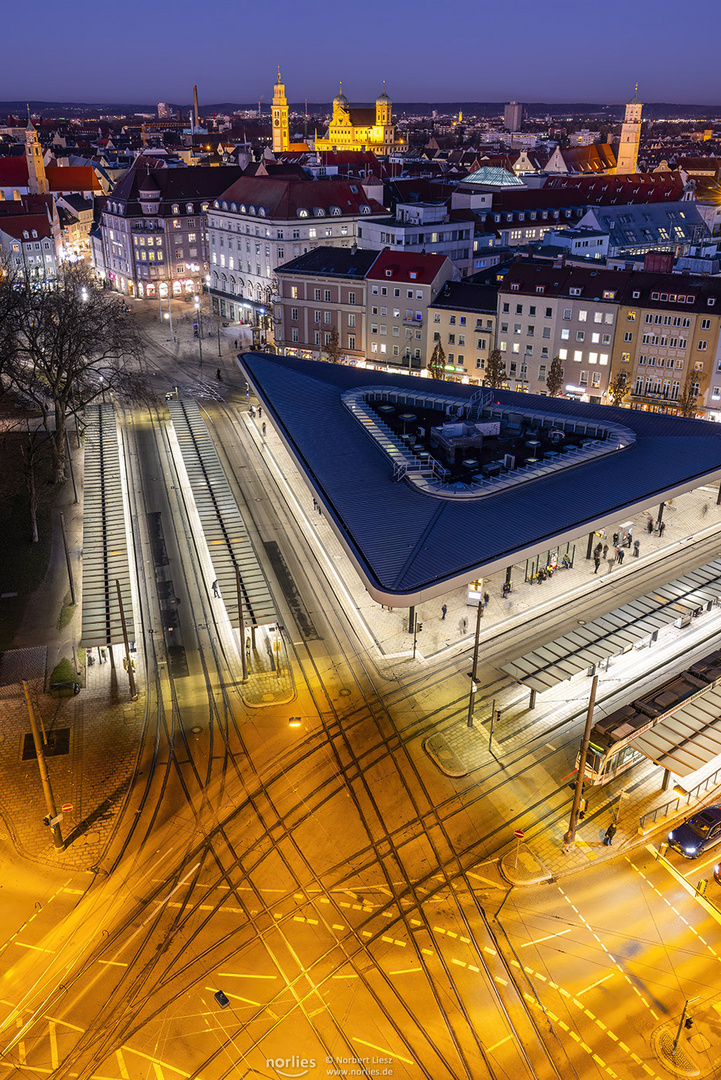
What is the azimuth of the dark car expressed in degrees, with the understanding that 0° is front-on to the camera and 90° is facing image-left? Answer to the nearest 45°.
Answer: approximately 45°

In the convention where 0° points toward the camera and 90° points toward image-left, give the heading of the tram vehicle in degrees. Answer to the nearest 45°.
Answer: approximately 45°

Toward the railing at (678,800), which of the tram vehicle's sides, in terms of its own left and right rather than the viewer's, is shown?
left
